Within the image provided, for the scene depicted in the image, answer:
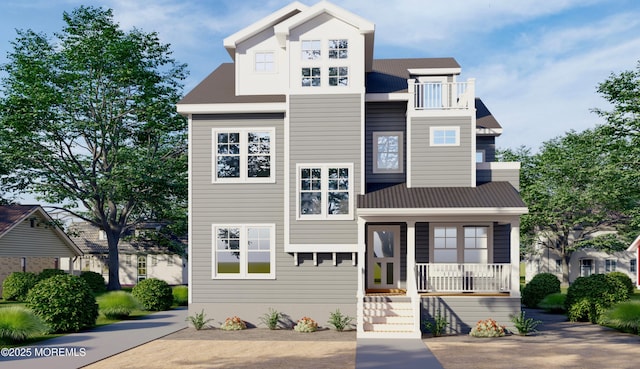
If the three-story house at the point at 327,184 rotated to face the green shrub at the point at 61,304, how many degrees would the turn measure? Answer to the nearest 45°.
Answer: approximately 90° to its right

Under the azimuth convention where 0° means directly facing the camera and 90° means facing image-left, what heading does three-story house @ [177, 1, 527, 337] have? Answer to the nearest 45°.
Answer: approximately 0°

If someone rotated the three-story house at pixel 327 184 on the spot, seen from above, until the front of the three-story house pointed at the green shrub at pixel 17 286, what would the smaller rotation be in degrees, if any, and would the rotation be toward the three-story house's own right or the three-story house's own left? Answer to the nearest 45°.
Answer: approximately 135° to the three-story house's own right

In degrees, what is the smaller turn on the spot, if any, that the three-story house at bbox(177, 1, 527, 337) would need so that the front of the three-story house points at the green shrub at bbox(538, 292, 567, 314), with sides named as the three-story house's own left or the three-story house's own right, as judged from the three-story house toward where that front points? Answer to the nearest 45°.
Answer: approximately 135° to the three-story house's own left

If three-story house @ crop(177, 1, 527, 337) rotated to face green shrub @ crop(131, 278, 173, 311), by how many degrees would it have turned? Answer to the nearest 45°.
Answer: approximately 135° to its right

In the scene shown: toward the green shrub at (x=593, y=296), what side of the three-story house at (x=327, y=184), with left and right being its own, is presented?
left

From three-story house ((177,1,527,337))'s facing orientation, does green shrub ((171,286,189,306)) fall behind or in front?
behind

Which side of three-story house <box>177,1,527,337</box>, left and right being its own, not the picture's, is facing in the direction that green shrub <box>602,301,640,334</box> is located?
left
